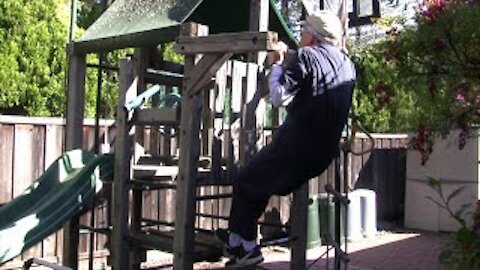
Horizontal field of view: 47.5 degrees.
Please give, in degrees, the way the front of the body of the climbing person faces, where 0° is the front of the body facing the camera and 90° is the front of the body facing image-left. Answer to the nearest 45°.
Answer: approximately 135°

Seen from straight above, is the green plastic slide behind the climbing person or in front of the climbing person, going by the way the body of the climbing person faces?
in front

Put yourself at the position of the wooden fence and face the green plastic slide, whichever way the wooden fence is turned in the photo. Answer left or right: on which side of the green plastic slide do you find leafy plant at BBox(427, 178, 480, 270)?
left

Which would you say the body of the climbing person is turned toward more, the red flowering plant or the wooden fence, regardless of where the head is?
the wooden fence

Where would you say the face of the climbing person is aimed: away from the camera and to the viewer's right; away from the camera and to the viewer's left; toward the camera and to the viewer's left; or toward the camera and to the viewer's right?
away from the camera and to the viewer's left

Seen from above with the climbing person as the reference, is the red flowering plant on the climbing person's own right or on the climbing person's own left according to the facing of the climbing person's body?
on the climbing person's own right

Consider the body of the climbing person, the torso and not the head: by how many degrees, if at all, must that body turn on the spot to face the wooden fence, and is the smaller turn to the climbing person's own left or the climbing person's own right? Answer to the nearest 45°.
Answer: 0° — they already face it

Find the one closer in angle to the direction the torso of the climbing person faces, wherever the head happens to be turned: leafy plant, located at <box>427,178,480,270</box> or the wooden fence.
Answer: the wooden fence
